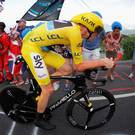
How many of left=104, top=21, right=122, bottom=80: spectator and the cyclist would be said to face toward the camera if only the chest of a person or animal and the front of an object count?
1

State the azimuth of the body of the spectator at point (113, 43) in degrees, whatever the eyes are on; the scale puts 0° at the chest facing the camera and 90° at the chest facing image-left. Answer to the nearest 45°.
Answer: approximately 0°

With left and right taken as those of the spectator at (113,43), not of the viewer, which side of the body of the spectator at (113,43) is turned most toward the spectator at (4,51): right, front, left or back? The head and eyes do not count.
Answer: right

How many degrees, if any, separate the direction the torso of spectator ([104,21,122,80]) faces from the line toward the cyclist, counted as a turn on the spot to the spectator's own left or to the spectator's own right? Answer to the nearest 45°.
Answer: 0° — they already face them

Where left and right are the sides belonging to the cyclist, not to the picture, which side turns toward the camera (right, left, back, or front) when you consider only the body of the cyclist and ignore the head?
right

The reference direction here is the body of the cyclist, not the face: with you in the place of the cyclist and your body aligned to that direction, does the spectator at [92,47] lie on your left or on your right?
on your left

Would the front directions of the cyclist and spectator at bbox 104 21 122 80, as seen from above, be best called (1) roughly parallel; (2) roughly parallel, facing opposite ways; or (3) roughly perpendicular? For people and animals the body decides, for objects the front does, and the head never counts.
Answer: roughly perpendicular

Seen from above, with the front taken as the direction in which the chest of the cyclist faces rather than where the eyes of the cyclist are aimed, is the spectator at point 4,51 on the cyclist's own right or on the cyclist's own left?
on the cyclist's own left
